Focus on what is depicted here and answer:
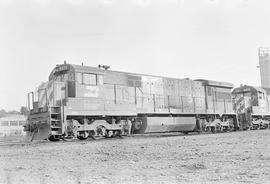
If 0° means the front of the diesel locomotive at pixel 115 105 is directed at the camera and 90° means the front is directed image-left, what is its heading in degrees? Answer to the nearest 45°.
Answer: approximately 45°
